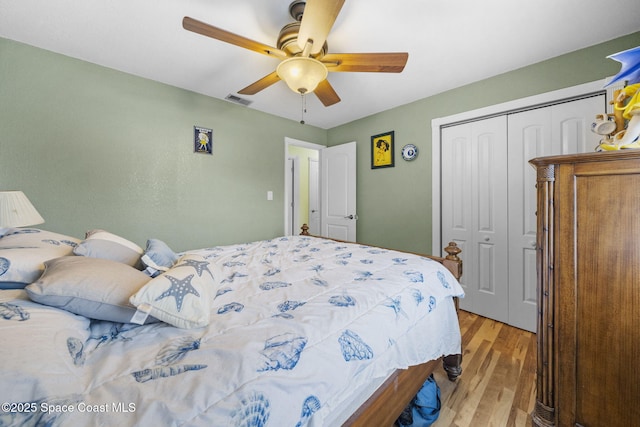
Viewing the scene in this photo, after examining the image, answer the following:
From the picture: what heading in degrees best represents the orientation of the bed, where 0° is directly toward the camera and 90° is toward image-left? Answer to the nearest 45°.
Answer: approximately 225°

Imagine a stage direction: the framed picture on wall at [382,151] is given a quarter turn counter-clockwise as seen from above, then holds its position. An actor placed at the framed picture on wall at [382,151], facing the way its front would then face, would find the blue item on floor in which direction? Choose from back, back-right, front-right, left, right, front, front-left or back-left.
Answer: front-right

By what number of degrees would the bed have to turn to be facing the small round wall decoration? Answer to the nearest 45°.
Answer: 0° — it already faces it

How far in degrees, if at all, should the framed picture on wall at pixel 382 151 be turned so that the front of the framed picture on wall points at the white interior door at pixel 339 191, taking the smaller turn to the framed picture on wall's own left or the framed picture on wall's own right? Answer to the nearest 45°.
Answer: approximately 90° to the framed picture on wall's own right

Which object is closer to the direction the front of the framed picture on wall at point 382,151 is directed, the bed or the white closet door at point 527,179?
the bed

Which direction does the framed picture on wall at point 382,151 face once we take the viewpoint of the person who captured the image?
facing the viewer and to the left of the viewer

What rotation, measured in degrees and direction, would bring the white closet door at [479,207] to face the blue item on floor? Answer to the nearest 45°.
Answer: approximately 45° to its left

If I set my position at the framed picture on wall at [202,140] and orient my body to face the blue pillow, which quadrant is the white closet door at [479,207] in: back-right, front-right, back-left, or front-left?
front-left

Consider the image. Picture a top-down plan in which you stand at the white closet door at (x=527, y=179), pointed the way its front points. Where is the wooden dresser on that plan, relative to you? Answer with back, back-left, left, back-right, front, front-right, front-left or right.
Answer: front-left

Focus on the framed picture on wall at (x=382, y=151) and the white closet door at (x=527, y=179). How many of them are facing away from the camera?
0

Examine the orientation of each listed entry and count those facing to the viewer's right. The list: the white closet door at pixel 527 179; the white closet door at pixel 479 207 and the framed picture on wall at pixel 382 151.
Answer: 0

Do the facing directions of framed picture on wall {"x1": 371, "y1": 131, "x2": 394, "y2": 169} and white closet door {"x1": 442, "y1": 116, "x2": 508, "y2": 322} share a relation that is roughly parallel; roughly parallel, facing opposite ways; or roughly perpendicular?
roughly parallel

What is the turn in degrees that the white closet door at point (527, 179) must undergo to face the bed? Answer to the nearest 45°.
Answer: approximately 45° to its left

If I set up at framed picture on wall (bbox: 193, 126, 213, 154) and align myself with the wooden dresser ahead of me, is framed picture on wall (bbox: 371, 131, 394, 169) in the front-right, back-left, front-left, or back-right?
front-left

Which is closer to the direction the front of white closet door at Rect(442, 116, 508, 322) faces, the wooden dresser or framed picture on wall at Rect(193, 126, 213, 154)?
the framed picture on wall

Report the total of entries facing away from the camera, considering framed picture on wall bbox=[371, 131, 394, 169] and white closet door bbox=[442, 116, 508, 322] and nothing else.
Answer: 0

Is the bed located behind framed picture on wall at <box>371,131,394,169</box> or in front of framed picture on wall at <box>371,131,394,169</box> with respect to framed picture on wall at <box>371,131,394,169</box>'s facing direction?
in front
